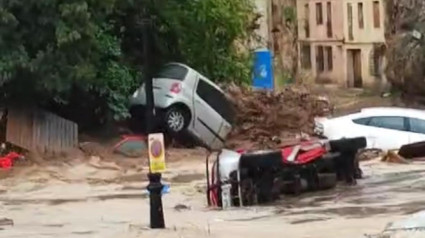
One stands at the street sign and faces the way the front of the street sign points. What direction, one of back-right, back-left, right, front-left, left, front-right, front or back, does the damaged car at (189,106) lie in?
back

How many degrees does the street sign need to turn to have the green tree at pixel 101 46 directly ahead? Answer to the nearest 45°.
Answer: approximately 180°

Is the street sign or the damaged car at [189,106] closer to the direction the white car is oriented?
the damaged car

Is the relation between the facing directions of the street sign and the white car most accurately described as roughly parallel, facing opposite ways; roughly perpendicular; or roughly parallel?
roughly perpendicular

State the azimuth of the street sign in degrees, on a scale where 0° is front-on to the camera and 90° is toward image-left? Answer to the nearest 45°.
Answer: approximately 0°

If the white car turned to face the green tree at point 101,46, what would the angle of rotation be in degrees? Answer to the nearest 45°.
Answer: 0° — it already faces it

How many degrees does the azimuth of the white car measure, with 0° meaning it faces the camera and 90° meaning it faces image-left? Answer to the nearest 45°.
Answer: approximately 90°

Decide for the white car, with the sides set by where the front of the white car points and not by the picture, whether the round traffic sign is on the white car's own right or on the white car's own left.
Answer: on the white car's own left
